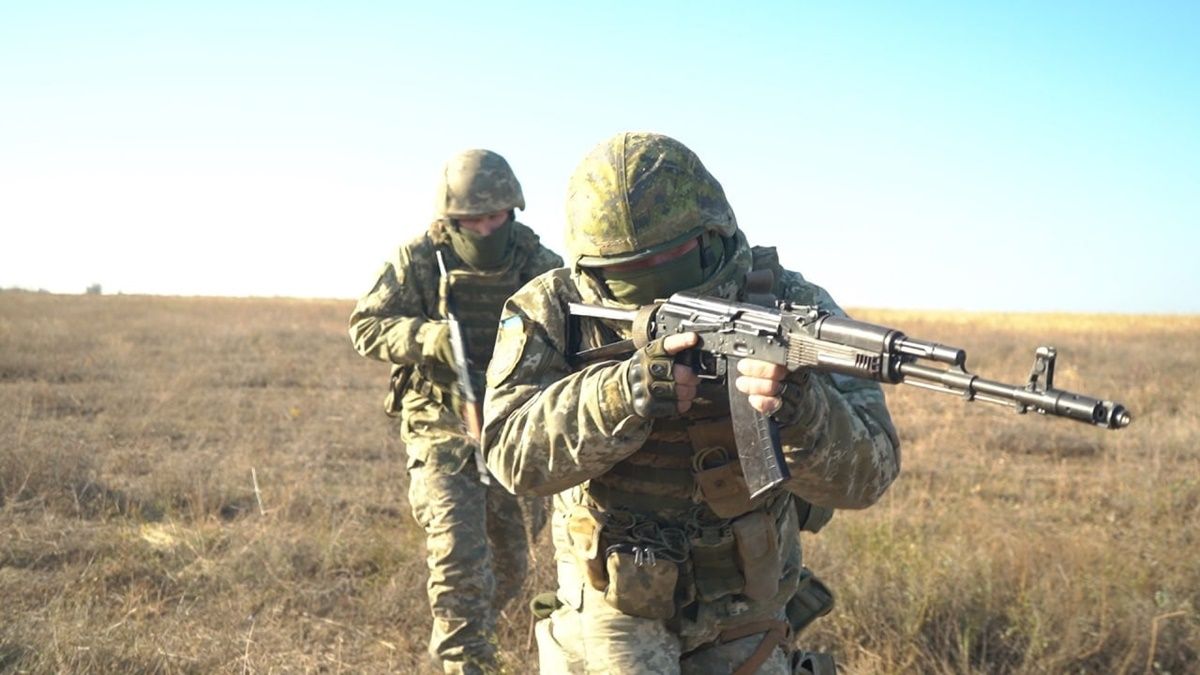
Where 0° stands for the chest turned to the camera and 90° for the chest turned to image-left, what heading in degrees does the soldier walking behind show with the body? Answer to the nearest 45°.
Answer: approximately 0°

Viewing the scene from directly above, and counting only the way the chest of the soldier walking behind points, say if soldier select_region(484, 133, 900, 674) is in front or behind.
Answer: in front

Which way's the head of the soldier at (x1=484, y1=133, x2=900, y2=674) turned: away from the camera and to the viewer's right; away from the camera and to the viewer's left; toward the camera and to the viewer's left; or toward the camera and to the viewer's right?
toward the camera and to the viewer's right

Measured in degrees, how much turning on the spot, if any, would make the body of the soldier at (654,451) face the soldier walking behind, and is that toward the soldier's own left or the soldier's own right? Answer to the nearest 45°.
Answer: approximately 135° to the soldier's own right

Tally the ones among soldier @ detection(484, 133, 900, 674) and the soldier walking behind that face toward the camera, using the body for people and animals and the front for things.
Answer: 2
